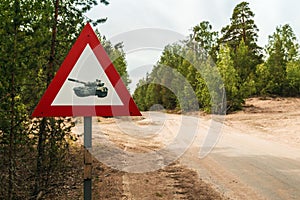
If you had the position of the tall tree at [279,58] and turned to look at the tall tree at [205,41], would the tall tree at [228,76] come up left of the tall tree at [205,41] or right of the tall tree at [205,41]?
left

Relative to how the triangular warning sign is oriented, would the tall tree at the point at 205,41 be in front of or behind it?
behind

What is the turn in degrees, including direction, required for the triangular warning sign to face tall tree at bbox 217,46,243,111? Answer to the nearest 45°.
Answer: approximately 135° to its left

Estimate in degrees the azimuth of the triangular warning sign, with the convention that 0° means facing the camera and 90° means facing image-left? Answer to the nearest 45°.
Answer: approximately 0°

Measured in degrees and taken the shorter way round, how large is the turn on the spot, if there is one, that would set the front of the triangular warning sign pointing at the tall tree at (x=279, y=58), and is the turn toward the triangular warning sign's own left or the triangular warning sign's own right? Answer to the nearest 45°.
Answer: approximately 135° to the triangular warning sign's own left
